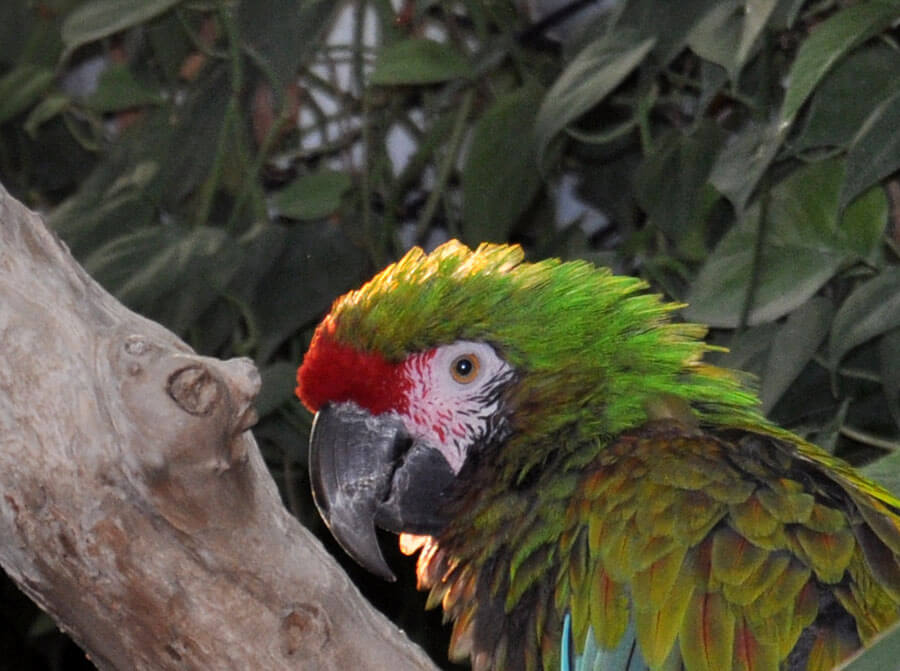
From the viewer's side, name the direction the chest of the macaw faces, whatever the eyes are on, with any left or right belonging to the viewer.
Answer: facing to the left of the viewer

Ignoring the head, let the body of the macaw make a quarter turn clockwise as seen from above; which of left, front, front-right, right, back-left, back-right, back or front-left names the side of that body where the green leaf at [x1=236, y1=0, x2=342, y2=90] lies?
front

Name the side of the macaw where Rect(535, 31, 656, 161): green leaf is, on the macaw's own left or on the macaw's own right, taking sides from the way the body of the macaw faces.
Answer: on the macaw's own right

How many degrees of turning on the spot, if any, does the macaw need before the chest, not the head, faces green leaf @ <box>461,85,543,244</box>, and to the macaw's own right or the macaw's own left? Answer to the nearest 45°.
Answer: approximately 90° to the macaw's own right

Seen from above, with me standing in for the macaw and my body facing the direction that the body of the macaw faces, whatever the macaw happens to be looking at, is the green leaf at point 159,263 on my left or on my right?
on my right
